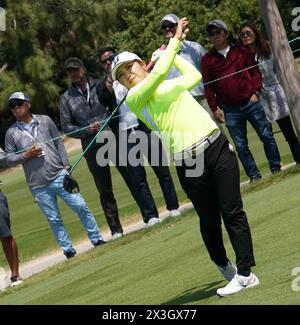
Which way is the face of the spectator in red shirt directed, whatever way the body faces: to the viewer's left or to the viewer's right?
to the viewer's left

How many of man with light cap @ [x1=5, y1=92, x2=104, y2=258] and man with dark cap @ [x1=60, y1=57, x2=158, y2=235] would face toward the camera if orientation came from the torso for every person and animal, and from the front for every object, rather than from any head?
2

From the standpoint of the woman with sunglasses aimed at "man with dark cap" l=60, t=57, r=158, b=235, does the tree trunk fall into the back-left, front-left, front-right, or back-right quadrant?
back-left

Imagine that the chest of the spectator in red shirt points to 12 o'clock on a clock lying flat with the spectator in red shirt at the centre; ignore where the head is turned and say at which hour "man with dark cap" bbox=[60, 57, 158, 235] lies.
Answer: The man with dark cap is roughly at 3 o'clock from the spectator in red shirt.

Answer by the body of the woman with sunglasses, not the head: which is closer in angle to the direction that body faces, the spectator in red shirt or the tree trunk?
the spectator in red shirt

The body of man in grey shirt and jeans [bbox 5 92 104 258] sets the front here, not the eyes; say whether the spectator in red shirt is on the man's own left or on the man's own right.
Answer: on the man's own left

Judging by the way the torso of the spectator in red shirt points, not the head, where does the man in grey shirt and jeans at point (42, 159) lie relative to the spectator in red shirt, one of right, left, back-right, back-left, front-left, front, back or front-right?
right

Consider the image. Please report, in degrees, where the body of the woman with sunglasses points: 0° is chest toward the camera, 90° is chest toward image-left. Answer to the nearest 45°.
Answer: approximately 45°

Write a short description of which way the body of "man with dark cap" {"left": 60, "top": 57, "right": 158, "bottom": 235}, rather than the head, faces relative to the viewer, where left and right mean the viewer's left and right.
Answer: facing the viewer

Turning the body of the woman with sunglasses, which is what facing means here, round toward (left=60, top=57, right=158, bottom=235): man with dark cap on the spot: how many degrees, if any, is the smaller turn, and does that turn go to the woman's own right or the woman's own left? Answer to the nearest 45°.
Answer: approximately 45° to the woman's own right
